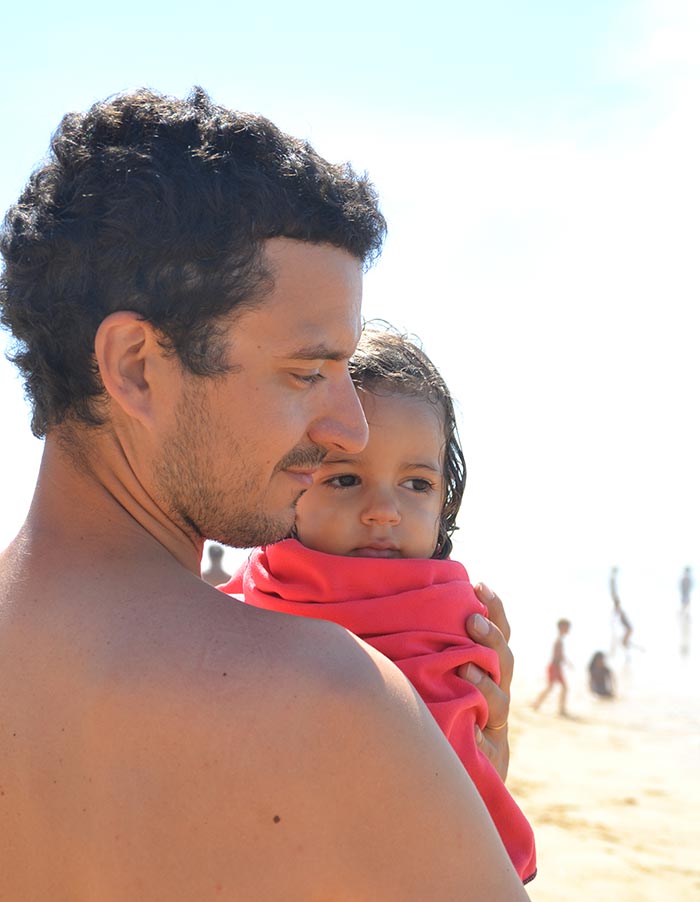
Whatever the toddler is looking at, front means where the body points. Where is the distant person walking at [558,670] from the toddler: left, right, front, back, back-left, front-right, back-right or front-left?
back

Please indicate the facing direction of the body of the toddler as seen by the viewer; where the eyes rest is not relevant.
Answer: toward the camera

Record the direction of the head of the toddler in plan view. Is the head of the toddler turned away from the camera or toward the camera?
toward the camera

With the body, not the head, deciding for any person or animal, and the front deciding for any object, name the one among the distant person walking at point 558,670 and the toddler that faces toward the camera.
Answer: the toddler

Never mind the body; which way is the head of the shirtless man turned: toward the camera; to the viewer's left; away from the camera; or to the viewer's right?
to the viewer's right

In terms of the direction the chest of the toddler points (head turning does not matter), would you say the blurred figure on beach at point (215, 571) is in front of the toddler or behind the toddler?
behind
